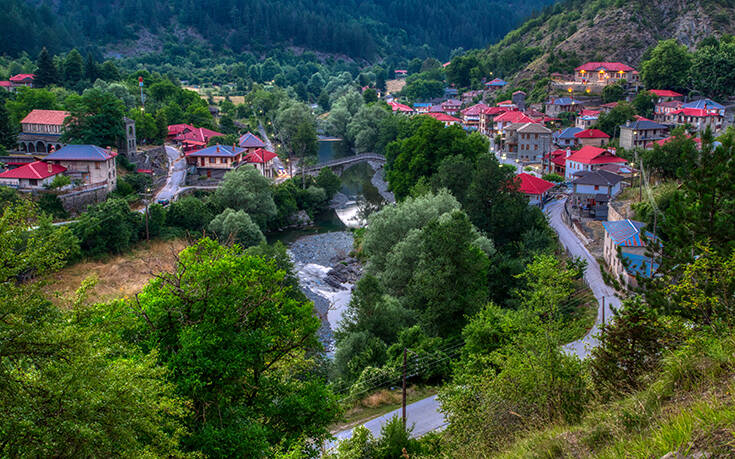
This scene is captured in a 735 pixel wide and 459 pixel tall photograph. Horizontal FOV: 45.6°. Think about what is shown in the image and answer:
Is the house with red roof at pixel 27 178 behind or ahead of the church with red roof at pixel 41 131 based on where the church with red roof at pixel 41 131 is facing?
ahead

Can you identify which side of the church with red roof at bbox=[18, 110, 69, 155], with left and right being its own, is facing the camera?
front

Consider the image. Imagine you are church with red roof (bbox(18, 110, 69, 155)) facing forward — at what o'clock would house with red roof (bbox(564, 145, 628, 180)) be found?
house with red roof (bbox(564, 145, 628, 180)) is roughly at 10 o'clock from church with red roof (bbox(18, 110, 69, 155)).

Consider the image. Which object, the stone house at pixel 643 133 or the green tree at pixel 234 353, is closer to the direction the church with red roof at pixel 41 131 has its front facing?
the green tree

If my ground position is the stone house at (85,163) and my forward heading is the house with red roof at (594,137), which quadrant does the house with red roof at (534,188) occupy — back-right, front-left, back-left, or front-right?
front-right

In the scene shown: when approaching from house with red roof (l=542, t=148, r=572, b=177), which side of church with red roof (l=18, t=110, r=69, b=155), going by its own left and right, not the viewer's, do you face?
left

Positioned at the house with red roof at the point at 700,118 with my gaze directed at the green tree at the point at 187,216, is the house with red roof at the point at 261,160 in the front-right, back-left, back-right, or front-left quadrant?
front-right

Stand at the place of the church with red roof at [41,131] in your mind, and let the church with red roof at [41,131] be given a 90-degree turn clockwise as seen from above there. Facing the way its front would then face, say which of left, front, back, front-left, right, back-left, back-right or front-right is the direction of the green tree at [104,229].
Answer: left

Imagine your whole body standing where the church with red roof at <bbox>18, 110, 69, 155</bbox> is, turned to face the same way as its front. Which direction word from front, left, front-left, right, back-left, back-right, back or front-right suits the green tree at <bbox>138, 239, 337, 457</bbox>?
front

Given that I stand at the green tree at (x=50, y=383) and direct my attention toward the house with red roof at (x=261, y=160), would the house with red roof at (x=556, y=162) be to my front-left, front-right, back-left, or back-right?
front-right

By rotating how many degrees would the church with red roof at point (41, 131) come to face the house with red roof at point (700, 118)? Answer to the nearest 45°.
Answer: approximately 90° to its left

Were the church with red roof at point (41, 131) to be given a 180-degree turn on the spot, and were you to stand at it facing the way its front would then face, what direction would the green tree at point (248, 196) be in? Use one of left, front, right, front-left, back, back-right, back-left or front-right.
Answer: back-right

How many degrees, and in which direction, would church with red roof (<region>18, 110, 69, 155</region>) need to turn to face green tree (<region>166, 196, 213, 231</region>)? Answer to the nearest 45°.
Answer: approximately 45° to its left

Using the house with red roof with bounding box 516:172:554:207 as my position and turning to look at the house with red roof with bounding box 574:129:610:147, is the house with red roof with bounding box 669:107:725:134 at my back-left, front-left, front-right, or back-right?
front-right

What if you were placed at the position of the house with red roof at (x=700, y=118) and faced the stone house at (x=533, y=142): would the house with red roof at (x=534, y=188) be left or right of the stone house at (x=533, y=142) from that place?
left

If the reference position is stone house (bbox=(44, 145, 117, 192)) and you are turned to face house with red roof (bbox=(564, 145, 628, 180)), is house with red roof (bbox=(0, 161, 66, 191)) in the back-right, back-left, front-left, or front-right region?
back-right

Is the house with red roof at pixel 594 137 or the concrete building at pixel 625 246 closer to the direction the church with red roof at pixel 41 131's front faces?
the concrete building

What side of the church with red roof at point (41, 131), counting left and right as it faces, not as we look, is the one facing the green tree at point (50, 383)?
front

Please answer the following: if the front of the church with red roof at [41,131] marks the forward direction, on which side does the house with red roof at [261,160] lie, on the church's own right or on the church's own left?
on the church's own left
